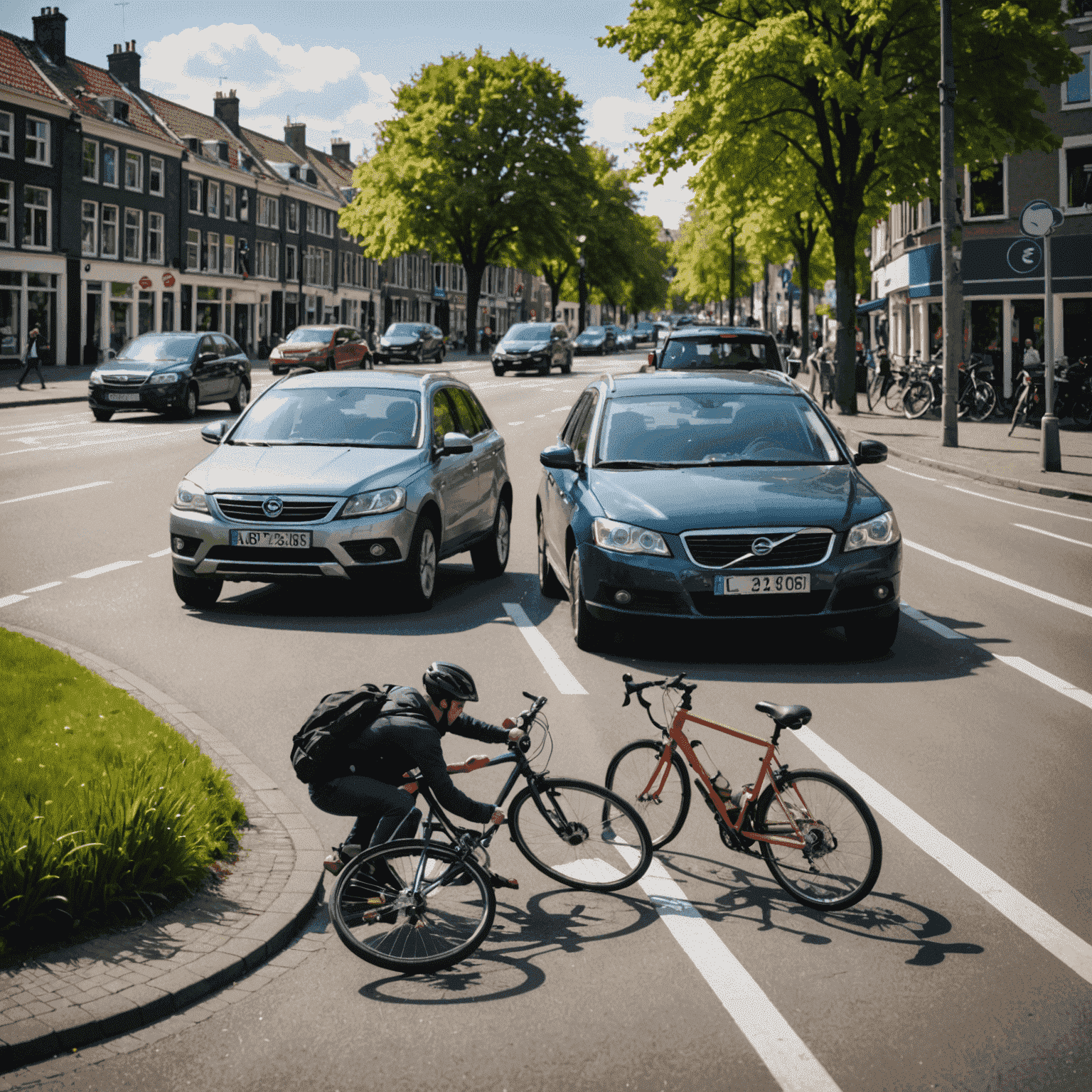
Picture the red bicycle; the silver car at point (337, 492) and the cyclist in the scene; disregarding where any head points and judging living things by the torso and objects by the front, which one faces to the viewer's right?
the cyclist

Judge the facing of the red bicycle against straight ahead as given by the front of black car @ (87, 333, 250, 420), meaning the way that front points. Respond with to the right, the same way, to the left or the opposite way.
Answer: to the right

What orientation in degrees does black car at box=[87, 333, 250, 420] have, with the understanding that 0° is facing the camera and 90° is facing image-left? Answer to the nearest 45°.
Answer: approximately 45°

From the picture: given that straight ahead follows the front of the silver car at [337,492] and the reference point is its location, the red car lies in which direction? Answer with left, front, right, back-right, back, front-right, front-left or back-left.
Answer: back-right

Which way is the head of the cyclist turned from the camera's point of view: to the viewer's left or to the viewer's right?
to the viewer's right

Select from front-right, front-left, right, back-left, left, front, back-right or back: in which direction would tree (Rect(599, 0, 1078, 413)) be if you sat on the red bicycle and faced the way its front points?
front-right

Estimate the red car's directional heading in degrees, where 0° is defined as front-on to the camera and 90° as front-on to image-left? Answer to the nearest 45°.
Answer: approximately 45°

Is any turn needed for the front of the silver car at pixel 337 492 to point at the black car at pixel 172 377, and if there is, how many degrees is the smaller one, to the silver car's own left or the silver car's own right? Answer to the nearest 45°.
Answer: approximately 135° to the silver car's own right

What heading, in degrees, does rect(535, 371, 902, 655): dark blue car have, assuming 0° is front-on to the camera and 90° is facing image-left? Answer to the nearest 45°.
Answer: approximately 0°

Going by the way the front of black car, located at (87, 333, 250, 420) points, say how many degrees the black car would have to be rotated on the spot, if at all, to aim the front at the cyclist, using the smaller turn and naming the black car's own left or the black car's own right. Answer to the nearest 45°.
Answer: approximately 45° to the black car's own left

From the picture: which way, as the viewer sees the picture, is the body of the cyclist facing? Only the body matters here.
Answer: to the viewer's right
